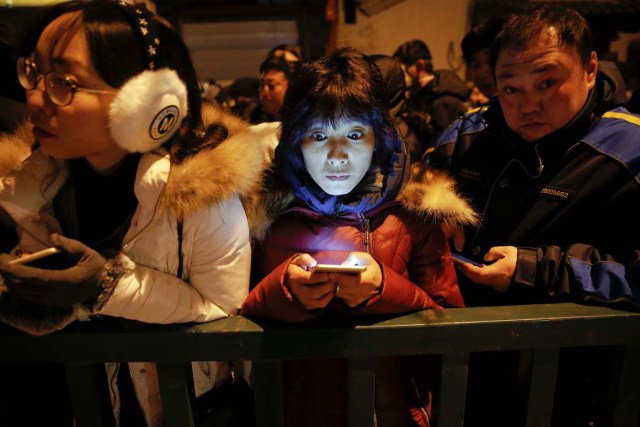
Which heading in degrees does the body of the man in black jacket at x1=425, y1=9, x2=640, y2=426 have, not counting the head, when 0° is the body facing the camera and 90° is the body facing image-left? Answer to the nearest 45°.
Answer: approximately 45°

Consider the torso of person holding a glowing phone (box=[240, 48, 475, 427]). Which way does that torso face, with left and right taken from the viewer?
facing the viewer

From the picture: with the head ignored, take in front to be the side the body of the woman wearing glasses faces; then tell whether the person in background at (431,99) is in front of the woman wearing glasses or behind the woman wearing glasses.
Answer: behind

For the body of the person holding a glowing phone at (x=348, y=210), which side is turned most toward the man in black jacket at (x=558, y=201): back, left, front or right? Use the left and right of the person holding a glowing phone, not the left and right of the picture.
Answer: left

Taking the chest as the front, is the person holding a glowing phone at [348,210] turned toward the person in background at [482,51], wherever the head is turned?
no

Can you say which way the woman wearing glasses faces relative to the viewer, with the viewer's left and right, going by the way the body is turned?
facing the viewer and to the left of the viewer

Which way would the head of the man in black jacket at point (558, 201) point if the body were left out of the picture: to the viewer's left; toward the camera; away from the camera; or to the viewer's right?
toward the camera

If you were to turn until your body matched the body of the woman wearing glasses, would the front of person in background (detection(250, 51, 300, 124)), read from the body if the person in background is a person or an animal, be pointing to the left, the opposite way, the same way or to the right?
the same way

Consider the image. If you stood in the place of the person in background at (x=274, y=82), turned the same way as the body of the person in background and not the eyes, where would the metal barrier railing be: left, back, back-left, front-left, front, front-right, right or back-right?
front-left

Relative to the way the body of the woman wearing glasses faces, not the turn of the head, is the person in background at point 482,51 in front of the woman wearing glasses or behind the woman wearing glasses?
behind

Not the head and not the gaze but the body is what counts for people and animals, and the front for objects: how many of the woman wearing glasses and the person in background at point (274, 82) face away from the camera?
0

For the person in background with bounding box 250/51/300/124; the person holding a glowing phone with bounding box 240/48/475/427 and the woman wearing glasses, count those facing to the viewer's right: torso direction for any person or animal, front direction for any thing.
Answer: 0

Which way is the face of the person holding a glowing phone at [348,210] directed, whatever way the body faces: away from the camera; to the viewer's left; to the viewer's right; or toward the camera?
toward the camera

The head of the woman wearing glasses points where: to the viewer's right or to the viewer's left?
to the viewer's left

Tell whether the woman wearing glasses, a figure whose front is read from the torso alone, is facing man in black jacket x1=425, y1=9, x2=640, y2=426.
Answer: no
